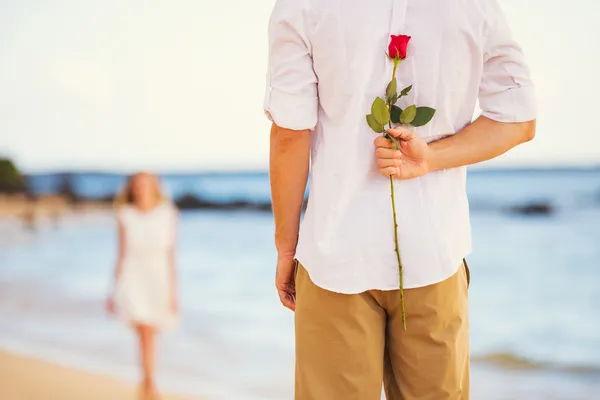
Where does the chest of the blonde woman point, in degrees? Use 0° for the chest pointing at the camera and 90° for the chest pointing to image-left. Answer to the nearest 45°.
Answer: approximately 0°
